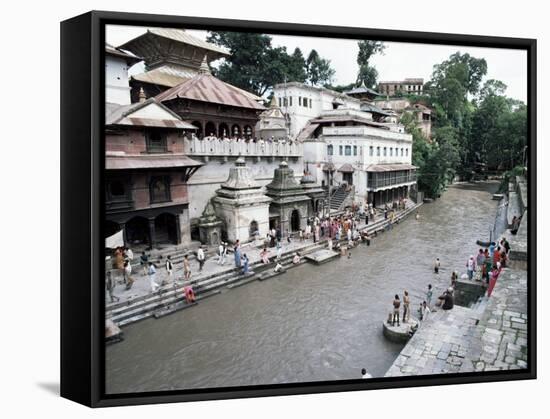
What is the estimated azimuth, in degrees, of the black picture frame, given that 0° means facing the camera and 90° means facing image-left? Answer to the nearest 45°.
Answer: approximately 315°
